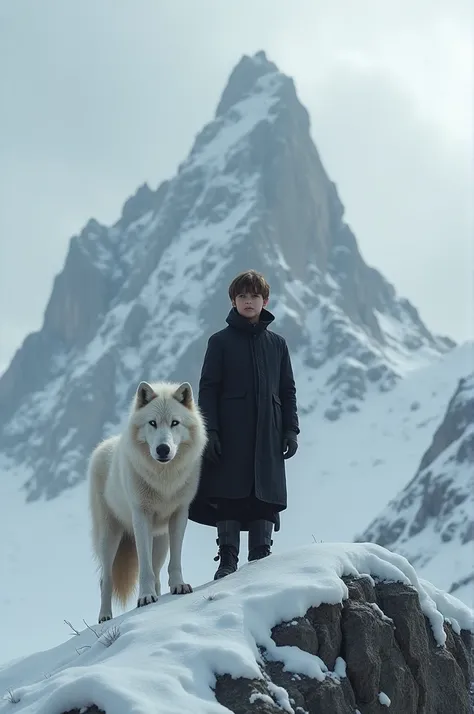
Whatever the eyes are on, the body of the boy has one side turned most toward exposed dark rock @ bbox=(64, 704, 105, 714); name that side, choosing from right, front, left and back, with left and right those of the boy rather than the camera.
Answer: front

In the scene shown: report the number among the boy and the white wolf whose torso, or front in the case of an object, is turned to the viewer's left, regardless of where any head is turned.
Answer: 0

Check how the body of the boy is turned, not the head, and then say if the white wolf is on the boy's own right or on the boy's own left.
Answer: on the boy's own right

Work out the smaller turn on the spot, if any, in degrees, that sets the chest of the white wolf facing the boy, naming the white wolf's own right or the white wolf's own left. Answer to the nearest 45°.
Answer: approximately 45° to the white wolf's own left

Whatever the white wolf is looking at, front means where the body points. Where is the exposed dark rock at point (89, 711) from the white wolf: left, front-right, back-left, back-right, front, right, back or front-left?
front-right

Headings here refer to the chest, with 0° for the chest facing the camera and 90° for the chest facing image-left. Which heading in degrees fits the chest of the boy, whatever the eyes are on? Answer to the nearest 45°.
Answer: approximately 0°

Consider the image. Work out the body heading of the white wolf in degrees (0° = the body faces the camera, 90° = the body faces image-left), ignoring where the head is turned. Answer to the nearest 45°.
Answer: approximately 315°
